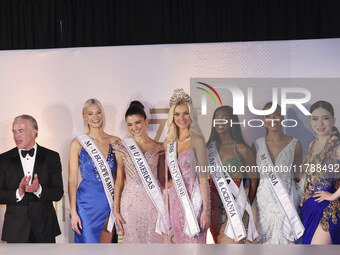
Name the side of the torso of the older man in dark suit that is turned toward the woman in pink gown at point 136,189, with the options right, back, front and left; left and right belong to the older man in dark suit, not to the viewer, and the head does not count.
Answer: left

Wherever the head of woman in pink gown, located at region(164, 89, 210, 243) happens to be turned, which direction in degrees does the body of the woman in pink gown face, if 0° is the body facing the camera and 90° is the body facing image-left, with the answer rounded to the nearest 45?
approximately 0°

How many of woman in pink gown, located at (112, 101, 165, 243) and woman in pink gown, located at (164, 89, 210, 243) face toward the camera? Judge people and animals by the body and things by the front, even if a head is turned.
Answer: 2

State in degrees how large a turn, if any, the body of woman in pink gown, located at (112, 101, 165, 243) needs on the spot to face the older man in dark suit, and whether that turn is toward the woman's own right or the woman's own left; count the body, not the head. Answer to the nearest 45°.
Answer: approximately 90° to the woman's own right

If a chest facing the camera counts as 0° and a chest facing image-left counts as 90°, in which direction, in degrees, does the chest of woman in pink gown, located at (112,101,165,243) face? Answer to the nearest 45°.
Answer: approximately 0°

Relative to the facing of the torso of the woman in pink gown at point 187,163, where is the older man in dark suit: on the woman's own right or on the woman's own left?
on the woman's own right

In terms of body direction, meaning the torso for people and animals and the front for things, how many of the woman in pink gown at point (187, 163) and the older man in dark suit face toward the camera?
2
